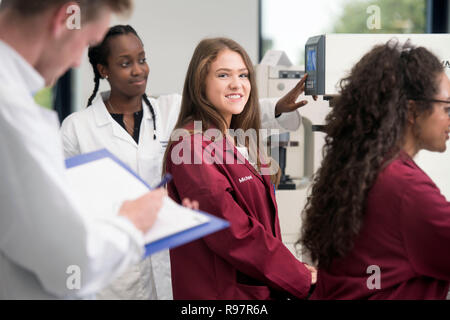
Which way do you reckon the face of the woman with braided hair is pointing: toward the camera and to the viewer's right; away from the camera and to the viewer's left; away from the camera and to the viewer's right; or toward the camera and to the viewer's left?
toward the camera and to the viewer's right

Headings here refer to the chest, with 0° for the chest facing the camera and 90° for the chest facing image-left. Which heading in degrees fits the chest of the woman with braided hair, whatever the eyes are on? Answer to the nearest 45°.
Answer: approximately 315°
